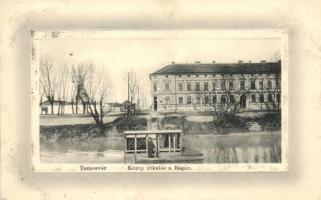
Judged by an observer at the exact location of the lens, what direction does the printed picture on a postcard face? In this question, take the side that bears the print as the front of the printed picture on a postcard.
facing the viewer
